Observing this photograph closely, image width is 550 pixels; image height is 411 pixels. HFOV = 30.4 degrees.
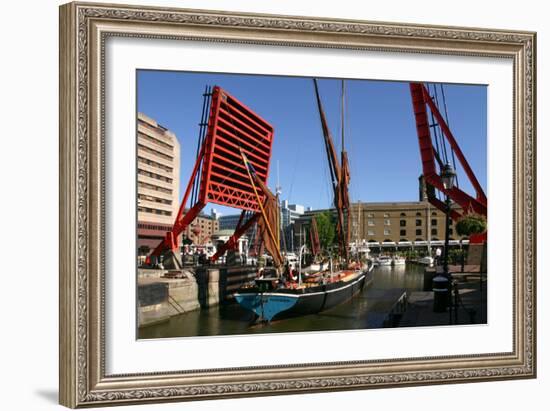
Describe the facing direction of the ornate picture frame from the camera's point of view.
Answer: facing the viewer and to the right of the viewer
